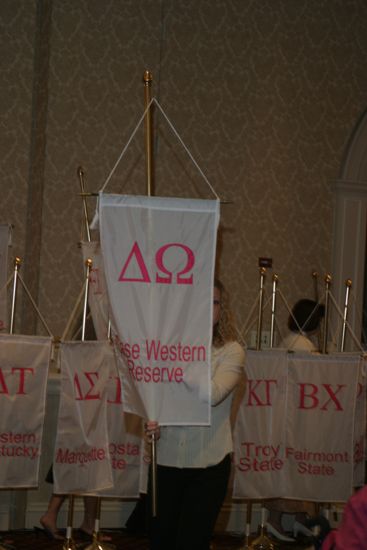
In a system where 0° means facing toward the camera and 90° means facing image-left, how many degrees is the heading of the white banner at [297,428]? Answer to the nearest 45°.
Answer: approximately 0°

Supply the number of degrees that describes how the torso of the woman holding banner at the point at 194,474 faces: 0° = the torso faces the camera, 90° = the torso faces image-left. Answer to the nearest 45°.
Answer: approximately 45°

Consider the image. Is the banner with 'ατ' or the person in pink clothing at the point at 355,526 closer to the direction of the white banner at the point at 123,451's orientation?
the person in pink clothing

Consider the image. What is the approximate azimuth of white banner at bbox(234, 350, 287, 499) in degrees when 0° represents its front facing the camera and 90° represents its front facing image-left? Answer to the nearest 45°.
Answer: approximately 0°

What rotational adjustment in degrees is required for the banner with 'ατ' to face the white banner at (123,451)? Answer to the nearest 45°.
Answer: approximately 135° to its left

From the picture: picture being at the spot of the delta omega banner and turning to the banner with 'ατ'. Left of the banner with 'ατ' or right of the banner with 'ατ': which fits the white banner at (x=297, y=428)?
right

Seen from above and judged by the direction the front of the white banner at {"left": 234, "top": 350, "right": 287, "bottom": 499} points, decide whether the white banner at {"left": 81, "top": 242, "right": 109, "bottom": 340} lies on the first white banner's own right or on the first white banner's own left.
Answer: on the first white banner's own right
